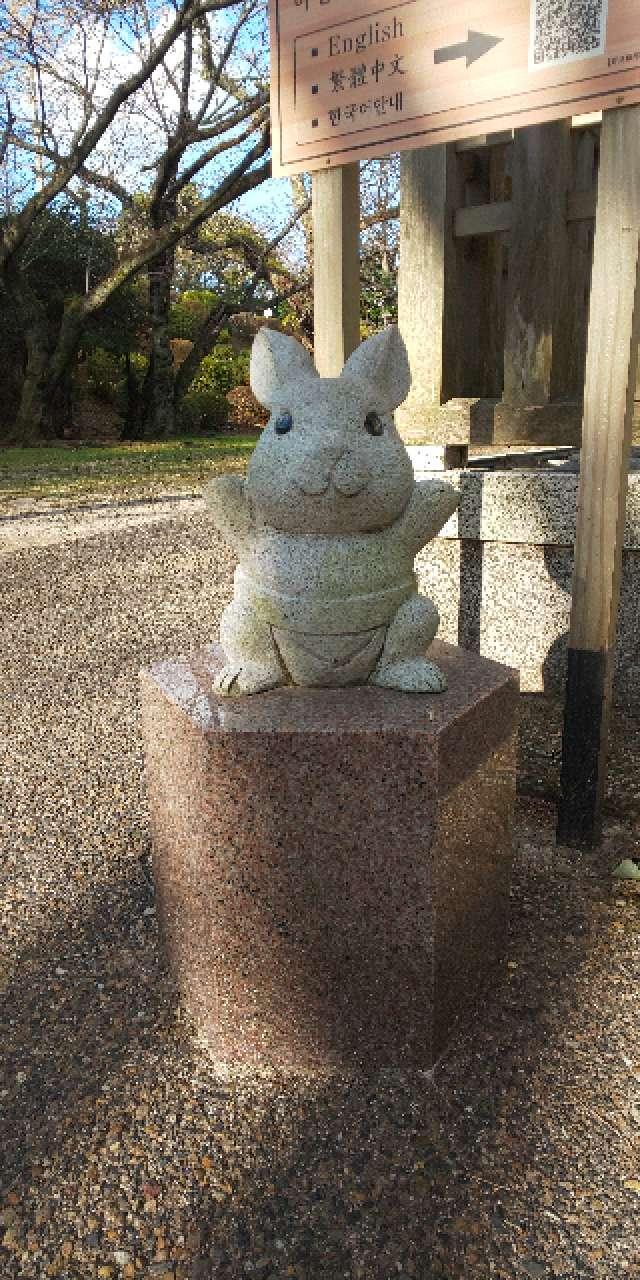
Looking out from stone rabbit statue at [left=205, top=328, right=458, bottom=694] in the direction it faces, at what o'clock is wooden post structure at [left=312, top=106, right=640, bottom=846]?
The wooden post structure is roughly at 7 o'clock from the stone rabbit statue.

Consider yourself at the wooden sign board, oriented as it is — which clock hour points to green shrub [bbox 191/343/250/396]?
The green shrub is roughly at 4 o'clock from the wooden sign board.

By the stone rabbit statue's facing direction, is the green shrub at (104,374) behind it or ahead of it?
behind

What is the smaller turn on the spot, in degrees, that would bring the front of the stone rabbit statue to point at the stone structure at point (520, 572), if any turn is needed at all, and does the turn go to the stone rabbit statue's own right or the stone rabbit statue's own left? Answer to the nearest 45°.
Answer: approximately 135° to the stone rabbit statue's own left

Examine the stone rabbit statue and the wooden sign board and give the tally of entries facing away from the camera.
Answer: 0

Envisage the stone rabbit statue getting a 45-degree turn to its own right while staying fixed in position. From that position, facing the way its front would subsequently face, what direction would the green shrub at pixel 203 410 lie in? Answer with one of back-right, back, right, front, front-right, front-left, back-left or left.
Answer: back-right

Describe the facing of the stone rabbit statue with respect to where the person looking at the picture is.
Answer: facing the viewer

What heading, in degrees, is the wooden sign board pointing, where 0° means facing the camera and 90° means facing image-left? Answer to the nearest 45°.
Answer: approximately 45°

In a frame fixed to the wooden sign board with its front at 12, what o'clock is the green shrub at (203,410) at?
The green shrub is roughly at 4 o'clock from the wooden sign board.

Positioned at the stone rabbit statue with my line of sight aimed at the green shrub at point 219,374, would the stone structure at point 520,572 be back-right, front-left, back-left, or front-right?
front-right

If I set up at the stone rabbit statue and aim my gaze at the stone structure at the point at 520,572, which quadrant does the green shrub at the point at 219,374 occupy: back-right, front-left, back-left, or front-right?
front-left

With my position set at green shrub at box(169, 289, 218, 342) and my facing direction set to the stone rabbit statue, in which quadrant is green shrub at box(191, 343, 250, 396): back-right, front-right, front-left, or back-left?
front-left
